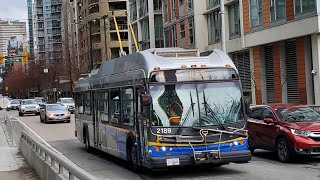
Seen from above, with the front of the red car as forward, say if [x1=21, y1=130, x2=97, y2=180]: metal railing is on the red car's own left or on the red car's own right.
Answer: on the red car's own right

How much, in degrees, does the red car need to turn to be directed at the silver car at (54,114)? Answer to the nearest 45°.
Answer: approximately 180°

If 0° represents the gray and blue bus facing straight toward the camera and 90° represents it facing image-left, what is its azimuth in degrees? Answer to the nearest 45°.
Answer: approximately 315°

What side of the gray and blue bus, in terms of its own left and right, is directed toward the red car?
left

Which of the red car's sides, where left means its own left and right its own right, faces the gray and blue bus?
back
